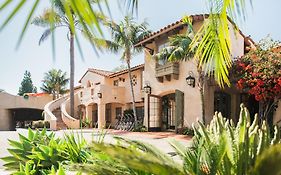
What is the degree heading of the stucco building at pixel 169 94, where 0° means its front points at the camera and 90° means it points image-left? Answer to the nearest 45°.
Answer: approximately 45°

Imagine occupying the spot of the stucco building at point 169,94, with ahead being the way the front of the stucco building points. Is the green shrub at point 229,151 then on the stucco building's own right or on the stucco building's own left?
on the stucco building's own left

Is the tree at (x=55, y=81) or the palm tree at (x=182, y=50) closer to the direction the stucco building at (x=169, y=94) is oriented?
the palm tree

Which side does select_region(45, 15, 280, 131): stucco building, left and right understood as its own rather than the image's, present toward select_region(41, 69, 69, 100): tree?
right

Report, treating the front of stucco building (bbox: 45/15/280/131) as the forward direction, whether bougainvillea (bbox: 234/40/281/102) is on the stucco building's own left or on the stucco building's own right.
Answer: on the stucco building's own left

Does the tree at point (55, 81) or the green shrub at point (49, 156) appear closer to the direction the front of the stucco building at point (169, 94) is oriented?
the green shrub
